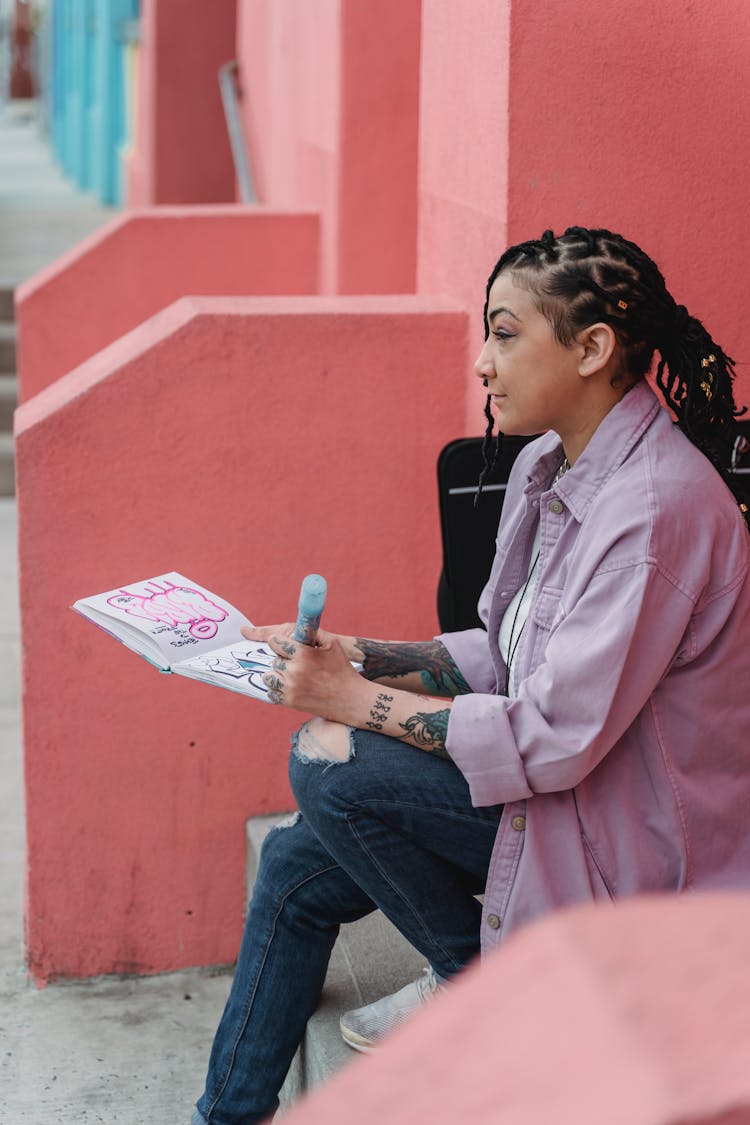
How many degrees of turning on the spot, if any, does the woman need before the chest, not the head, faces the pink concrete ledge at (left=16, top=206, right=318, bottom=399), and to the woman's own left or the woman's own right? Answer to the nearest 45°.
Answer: approximately 90° to the woman's own right

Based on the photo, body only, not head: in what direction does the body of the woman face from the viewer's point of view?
to the viewer's left

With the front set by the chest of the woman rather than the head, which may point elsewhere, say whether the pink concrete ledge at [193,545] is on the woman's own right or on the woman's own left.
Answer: on the woman's own right

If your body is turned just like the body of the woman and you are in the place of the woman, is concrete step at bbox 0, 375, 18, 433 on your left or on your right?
on your right

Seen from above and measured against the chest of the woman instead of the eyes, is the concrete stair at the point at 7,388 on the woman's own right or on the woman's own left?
on the woman's own right

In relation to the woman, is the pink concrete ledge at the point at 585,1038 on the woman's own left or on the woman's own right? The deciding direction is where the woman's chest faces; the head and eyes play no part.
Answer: on the woman's own left
